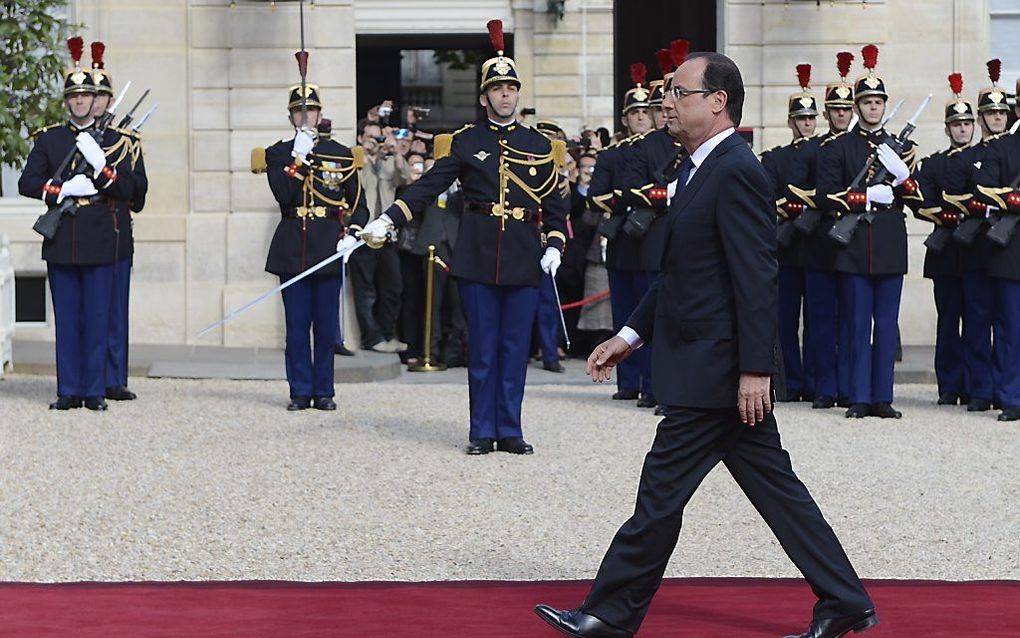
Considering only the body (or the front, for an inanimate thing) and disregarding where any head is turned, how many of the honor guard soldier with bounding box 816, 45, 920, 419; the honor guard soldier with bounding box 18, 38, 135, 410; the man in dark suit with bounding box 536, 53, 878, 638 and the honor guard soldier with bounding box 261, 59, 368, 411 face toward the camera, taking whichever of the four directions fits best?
3

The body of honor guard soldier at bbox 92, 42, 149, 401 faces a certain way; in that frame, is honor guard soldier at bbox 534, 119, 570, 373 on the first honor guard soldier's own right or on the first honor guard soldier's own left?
on the first honor guard soldier's own left

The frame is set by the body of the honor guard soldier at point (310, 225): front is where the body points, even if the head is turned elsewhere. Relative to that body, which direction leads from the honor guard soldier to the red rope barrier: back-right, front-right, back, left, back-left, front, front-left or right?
back-left

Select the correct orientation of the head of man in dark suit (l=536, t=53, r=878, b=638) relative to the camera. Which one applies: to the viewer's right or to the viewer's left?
to the viewer's left

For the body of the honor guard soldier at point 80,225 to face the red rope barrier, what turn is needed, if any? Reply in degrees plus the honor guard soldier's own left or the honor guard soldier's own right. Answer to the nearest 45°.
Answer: approximately 135° to the honor guard soldier's own left

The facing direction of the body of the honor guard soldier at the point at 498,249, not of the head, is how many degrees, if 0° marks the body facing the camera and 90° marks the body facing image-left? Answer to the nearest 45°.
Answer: approximately 0°

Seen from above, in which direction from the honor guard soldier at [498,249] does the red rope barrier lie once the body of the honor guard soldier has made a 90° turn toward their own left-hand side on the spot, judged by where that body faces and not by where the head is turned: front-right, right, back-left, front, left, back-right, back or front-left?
left
